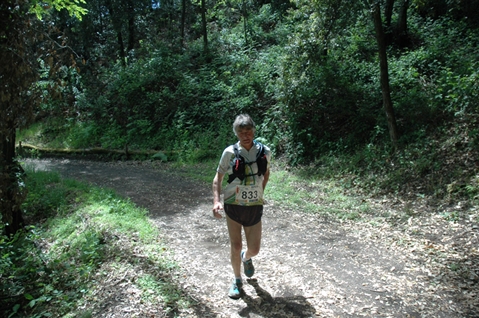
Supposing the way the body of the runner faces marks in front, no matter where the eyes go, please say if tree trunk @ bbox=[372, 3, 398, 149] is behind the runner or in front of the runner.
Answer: behind

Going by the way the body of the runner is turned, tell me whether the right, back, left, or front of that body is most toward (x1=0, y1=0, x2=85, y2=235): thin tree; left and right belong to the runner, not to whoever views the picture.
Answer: right

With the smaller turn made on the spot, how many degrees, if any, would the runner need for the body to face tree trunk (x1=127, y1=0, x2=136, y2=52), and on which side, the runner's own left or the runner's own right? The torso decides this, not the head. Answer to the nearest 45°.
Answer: approximately 180°

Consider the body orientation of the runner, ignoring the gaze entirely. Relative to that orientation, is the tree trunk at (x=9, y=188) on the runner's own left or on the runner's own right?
on the runner's own right

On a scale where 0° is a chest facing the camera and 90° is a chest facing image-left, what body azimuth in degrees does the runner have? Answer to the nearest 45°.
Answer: approximately 0°
